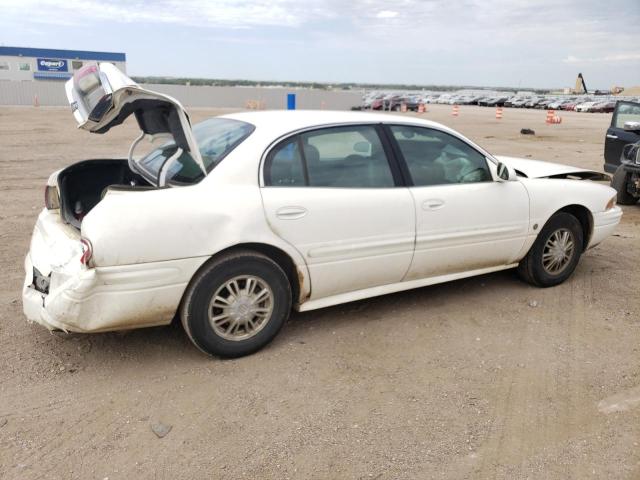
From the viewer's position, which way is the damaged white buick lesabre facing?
facing away from the viewer and to the right of the viewer

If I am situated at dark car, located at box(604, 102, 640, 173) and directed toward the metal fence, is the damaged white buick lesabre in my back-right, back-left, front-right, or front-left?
back-left

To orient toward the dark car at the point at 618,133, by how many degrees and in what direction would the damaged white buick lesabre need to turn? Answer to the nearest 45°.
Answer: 0° — it already faces it

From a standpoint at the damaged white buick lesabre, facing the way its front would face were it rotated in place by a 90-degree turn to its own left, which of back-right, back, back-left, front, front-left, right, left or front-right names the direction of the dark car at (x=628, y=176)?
right

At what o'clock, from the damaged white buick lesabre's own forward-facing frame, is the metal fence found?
The metal fence is roughly at 10 o'clock from the damaged white buick lesabre.

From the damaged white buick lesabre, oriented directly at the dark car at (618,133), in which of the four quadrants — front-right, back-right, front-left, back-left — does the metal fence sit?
front-left

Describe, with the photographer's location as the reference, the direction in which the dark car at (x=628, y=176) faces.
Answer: facing the viewer and to the left of the viewer

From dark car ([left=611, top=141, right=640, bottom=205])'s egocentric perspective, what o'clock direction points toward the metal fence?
The metal fence is roughly at 3 o'clock from the dark car.
